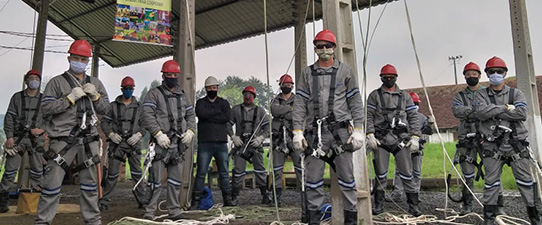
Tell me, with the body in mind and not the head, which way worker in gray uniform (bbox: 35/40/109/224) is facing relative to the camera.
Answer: toward the camera

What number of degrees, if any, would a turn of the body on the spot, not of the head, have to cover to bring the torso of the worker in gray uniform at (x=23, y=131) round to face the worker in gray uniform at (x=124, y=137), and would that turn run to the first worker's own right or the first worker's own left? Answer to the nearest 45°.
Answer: approximately 90° to the first worker's own left

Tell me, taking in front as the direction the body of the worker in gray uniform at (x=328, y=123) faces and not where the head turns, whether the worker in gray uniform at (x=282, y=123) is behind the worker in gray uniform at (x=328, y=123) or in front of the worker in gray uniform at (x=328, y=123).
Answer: behind

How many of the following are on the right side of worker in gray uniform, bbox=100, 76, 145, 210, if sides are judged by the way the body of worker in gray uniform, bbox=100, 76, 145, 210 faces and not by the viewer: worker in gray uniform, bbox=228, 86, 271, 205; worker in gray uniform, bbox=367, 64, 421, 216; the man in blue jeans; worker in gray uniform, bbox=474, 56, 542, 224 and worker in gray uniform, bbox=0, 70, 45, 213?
1

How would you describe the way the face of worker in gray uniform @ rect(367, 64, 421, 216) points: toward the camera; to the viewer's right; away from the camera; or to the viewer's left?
toward the camera

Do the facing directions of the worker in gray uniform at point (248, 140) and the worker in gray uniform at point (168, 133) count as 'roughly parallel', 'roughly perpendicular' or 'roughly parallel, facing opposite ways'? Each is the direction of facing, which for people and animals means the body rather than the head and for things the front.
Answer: roughly parallel

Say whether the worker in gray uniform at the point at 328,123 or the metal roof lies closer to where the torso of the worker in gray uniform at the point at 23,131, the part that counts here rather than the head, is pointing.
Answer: the worker in gray uniform

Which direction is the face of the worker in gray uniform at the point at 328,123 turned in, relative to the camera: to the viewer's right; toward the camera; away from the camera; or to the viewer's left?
toward the camera

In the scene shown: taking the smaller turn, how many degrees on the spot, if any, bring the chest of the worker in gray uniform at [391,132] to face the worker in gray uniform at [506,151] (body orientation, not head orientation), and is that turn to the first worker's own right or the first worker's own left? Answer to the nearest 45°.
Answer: approximately 45° to the first worker's own left

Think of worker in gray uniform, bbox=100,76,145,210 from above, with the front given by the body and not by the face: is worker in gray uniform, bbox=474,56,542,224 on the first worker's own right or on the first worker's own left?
on the first worker's own left

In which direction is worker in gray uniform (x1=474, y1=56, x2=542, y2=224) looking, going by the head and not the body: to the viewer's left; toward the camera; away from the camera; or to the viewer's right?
toward the camera

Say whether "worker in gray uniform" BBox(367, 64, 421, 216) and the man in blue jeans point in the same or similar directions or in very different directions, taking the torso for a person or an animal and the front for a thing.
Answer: same or similar directions

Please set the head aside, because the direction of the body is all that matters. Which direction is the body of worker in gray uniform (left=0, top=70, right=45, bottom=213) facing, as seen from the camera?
toward the camera

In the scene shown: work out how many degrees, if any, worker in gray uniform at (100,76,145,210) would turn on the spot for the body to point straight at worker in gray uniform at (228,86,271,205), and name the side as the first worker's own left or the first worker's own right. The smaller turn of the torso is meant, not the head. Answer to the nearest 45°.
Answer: approximately 90° to the first worker's own left
